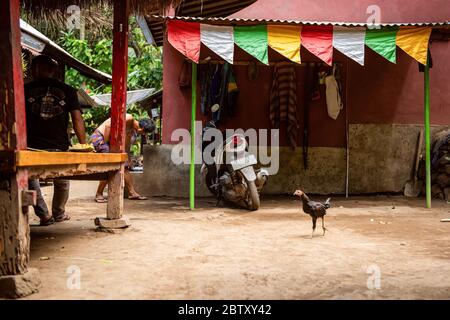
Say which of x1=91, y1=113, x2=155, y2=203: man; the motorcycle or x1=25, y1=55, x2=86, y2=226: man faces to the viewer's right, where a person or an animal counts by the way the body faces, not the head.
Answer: x1=91, y1=113, x2=155, y2=203: man

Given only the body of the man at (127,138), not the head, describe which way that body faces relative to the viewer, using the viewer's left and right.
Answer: facing to the right of the viewer

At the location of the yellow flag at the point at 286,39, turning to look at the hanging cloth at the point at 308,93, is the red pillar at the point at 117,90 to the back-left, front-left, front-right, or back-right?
back-left

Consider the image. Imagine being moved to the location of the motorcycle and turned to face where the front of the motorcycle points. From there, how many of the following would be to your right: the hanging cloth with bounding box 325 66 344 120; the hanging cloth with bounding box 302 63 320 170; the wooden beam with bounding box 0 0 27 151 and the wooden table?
2

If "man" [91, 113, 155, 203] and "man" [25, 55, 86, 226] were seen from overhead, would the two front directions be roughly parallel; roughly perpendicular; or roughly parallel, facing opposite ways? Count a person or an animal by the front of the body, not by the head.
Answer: roughly perpendicular
